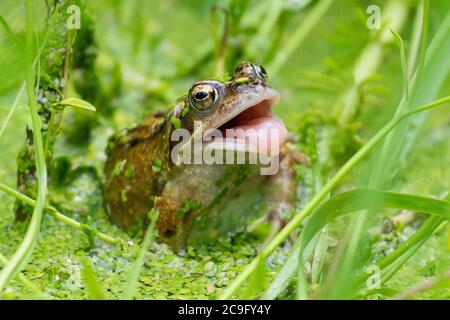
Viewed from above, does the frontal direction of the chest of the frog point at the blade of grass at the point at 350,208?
yes

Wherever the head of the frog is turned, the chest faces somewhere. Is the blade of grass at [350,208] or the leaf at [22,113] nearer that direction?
the blade of grass

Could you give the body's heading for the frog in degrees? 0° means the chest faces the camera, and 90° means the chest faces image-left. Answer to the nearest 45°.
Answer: approximately 315°

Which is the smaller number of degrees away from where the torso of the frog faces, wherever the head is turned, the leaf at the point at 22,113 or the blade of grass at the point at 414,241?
the blade of grass
